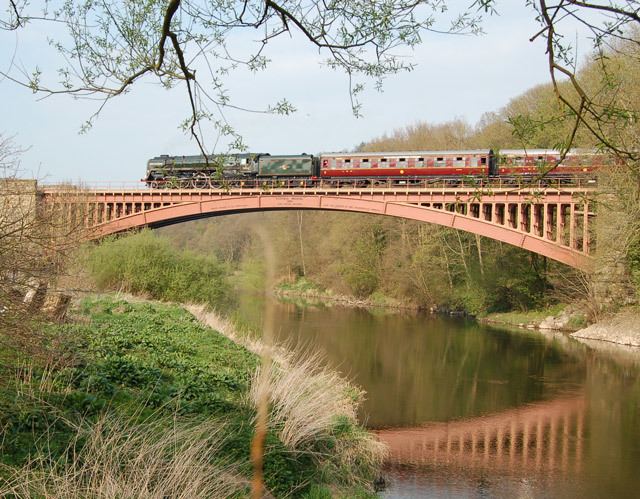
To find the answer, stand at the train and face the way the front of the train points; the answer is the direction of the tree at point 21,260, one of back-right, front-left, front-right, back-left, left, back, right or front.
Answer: left

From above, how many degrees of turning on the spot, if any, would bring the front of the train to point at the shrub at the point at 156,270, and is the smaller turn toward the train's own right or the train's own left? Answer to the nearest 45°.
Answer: approximately 45° to the train's own left

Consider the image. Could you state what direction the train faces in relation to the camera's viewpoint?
facing to the left of the viewer

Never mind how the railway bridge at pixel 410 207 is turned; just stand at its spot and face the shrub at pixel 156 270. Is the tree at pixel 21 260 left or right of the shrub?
left
